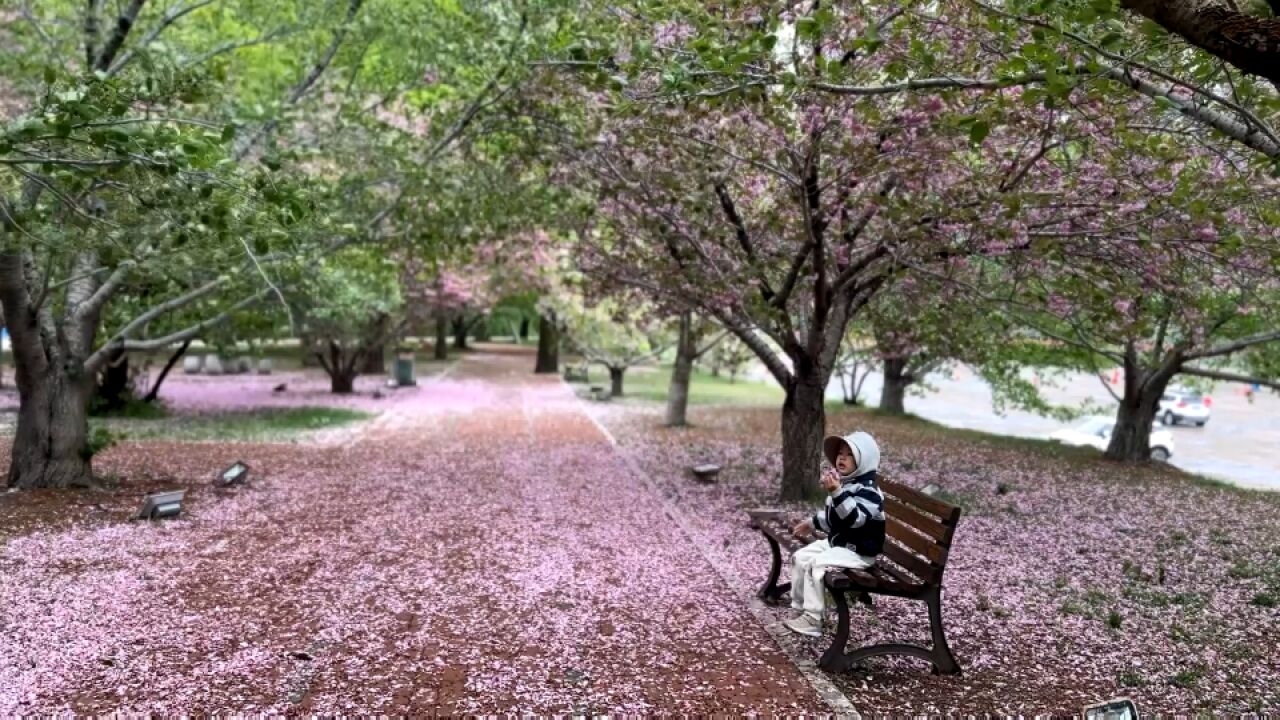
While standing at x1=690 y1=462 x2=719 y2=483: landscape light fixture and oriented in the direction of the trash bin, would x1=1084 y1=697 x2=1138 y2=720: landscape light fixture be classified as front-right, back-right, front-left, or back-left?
back-left

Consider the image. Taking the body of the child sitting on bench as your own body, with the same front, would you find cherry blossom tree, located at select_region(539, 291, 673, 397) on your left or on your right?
on your right

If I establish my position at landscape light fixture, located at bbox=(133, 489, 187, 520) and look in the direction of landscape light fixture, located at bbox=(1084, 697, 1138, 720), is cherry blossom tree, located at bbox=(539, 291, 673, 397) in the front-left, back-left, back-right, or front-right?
back-left

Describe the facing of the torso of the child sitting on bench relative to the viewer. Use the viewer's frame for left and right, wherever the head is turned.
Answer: facing to the left of the viewer

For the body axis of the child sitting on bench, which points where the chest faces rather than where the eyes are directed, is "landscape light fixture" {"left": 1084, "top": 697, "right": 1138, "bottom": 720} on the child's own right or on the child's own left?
on the child's own left

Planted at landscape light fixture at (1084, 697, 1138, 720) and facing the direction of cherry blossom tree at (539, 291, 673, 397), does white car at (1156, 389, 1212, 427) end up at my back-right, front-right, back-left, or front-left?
front-right

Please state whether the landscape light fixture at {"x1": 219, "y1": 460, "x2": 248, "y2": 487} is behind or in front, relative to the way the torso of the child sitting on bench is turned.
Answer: in front

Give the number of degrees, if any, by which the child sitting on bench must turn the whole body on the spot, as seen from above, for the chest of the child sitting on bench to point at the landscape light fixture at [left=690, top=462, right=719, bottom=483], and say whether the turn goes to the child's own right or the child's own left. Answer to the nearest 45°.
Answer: approximately 90° to the child's own right

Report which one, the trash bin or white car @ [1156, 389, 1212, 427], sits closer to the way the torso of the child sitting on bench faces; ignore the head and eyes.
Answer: the trash bin

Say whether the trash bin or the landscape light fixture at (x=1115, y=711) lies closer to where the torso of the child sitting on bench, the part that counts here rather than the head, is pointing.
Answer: the trash bin

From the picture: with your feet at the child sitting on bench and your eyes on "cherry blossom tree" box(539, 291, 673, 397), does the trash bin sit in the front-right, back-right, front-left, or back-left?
front-left

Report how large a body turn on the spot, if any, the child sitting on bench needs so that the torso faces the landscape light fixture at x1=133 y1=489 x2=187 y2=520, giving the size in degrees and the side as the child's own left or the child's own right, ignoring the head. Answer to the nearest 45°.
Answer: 0° — they already face it

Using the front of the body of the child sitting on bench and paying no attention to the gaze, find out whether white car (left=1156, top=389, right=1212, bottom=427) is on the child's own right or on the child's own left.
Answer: on the child's own right

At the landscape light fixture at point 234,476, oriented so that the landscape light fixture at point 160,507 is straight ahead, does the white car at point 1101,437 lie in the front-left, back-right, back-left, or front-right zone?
back-left

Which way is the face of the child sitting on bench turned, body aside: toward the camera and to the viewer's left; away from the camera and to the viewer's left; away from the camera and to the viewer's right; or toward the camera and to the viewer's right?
toward the camera and to the viewer's left
